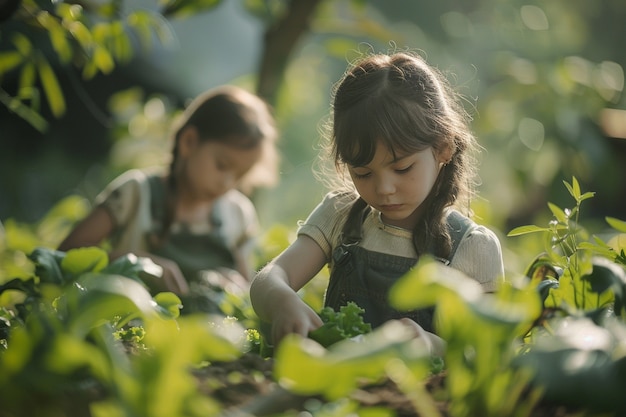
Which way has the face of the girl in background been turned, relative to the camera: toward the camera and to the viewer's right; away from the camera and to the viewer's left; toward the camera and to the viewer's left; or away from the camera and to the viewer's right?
toward the camera and to the viewer's right

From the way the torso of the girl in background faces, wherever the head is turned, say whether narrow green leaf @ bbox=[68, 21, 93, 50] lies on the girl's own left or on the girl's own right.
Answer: on the girl's own right

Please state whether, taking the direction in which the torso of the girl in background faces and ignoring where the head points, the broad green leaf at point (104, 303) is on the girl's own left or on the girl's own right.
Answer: on the girl's own right

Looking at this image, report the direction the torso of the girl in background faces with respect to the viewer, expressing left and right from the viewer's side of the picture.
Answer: facing the viewer and to the right of the viewer

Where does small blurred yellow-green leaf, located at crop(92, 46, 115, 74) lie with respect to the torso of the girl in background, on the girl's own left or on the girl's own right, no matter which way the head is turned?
on the girl's own right

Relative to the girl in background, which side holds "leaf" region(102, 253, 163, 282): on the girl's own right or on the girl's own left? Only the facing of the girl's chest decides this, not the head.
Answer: on the girl's own right

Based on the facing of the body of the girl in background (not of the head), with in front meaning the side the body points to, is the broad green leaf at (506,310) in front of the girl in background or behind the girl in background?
in front
